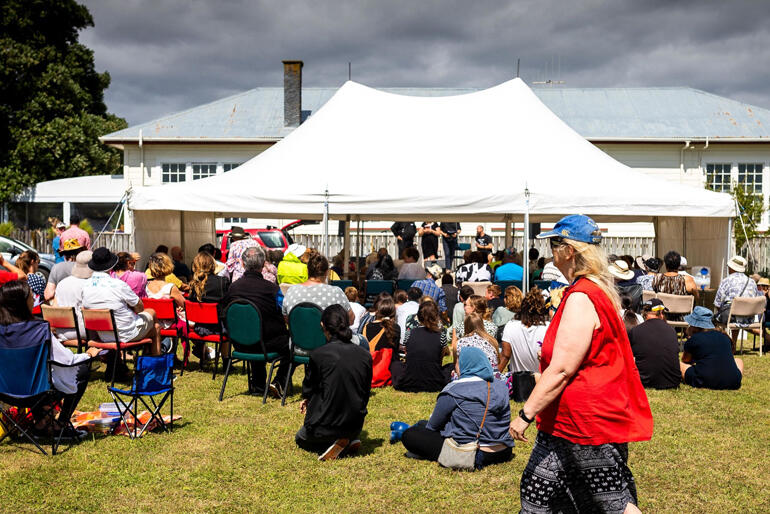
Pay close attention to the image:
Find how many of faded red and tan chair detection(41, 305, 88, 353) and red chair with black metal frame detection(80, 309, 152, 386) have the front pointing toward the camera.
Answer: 0

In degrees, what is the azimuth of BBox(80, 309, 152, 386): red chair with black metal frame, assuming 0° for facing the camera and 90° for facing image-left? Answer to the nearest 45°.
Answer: approximately 225°

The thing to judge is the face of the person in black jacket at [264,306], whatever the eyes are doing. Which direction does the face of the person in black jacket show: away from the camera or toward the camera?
away from the camera

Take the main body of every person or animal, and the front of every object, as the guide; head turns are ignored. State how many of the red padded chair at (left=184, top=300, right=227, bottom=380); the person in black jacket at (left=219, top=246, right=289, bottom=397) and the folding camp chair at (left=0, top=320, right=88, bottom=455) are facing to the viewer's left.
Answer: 0

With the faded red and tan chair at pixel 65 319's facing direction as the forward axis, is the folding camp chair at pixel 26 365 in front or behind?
behind

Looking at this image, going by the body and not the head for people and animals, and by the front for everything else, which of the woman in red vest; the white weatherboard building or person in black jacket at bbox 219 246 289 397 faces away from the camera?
the person in black jacket

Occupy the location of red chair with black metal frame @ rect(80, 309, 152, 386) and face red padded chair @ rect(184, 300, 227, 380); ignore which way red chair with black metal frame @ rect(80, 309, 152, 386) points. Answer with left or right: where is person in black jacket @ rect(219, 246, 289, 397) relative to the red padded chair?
right

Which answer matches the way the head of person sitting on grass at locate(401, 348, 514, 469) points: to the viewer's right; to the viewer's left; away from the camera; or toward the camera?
away from the camera

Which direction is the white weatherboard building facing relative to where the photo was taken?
toward the camera

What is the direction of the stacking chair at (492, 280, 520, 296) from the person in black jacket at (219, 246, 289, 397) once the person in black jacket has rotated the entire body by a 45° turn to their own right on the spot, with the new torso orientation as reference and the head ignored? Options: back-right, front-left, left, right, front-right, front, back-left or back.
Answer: front

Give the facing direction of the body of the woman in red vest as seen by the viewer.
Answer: to the viewer's left

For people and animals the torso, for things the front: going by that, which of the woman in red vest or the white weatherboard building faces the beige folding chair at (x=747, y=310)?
the white weatherboard building

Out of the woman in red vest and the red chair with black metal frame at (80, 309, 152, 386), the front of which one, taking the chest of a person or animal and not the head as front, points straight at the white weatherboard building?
the red chair with black metal frame

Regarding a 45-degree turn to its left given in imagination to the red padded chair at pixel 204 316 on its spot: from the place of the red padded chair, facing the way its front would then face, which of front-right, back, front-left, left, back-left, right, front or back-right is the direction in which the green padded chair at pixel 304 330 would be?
back-right

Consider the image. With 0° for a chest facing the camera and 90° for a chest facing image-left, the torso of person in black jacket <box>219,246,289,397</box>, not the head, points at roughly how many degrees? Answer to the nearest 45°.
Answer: approximately 180°

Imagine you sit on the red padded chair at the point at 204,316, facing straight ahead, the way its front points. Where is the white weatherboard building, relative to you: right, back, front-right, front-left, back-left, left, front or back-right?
front

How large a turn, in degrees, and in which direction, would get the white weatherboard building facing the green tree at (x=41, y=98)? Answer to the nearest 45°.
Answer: approximately 90° to its right

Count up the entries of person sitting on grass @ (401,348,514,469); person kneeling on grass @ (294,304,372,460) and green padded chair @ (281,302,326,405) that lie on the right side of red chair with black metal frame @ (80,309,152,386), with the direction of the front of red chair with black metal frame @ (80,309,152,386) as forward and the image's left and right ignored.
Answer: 3
